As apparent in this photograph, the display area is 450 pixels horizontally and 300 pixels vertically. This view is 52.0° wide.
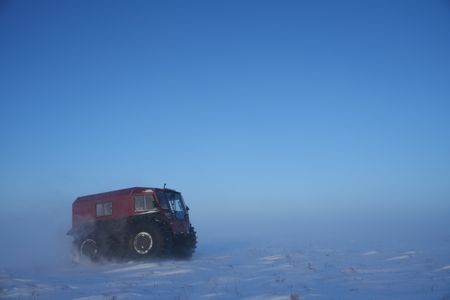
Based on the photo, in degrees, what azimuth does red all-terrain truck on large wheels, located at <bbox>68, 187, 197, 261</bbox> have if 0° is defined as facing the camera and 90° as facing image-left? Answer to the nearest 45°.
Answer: approximately 315°
